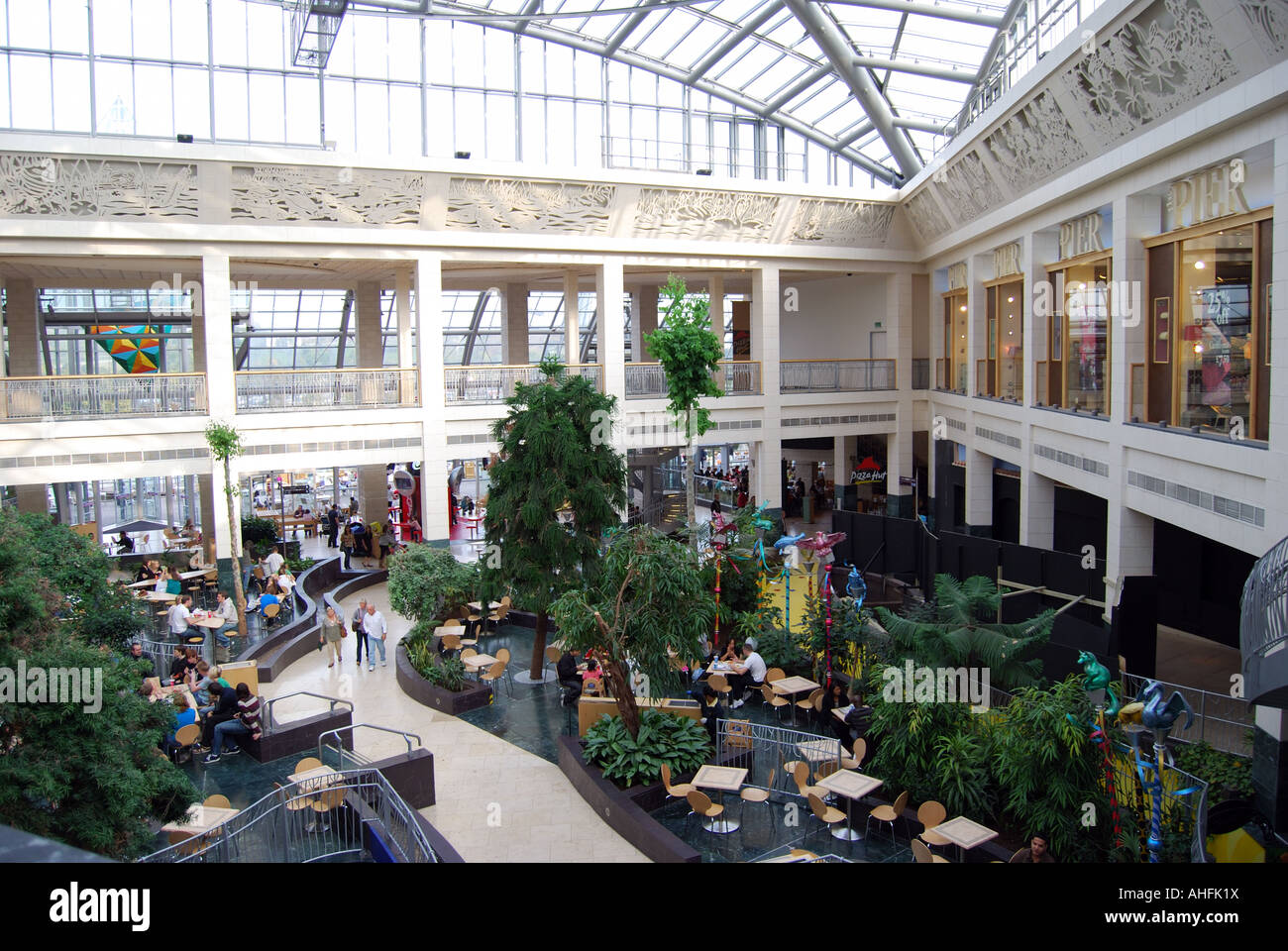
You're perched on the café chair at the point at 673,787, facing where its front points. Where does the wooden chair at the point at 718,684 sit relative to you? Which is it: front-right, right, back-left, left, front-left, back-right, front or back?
left

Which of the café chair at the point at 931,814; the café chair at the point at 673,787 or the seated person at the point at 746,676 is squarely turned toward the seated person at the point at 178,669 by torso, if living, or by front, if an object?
the seated person at the point at 746,676

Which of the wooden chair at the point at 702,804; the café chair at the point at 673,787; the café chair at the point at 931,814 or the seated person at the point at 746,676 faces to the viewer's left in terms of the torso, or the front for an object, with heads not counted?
the seated person

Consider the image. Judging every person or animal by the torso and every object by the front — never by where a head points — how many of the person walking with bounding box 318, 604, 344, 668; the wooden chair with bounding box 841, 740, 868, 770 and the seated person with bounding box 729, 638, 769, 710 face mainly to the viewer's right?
0

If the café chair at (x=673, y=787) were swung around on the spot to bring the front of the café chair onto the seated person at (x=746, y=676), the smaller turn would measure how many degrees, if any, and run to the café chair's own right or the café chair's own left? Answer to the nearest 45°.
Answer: approximately 90° to the café chair's own left

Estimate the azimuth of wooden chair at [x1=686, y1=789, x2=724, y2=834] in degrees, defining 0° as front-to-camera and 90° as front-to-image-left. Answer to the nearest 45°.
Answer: approximately 225°

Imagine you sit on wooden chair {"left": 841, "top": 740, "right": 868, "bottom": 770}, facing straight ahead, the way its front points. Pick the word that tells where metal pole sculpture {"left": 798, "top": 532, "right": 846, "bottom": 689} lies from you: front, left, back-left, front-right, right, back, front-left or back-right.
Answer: back-right

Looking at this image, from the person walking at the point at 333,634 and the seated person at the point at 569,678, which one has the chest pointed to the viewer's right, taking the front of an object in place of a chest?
the seated person

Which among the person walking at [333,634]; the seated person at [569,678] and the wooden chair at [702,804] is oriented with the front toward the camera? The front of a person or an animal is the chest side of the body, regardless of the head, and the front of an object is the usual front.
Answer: the person walking

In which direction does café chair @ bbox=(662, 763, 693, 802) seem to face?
to the viewer's right

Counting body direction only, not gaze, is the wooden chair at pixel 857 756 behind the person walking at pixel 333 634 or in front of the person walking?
in front

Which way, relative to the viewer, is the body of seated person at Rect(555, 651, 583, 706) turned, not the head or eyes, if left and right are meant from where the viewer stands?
facing to the right of the viewer

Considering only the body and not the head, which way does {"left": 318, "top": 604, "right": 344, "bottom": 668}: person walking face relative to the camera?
toward the camera

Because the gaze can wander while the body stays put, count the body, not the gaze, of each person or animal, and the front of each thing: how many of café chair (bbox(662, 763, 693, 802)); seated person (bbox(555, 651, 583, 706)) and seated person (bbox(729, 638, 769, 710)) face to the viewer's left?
1

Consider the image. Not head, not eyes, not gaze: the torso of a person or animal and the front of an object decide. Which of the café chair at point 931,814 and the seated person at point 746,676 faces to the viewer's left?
the seated person

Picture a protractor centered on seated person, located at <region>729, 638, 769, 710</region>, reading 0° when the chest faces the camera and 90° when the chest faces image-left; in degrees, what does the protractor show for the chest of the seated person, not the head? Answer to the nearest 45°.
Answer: approximately 90°
